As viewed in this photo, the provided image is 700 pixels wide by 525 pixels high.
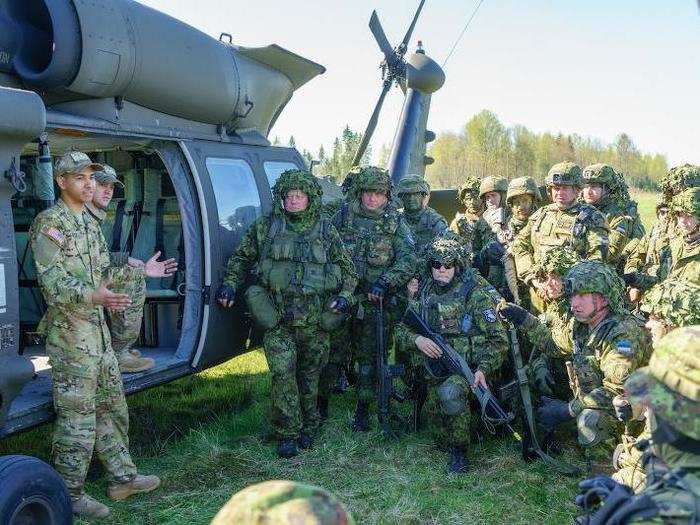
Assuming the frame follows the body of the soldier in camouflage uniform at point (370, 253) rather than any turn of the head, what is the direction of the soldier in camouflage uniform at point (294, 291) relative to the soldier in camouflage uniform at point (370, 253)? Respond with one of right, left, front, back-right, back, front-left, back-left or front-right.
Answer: front-right

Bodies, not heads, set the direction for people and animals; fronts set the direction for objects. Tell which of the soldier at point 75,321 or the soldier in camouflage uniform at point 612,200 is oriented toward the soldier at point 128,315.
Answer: the soldier in camouflage uniform

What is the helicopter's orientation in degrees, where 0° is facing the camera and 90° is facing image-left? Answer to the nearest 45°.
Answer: approximately 45°

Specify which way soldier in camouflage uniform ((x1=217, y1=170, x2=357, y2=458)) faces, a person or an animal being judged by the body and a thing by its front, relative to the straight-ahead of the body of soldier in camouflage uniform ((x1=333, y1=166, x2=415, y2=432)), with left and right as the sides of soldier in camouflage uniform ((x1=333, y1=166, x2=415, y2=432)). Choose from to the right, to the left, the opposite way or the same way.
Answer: the same way

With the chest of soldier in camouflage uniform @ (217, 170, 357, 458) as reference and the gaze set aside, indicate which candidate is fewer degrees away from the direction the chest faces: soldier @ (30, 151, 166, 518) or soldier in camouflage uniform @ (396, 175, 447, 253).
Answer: the soldier

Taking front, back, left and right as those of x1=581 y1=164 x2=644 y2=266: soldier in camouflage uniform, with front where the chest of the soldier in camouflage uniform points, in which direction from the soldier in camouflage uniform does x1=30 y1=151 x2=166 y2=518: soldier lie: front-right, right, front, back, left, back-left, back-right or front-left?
front

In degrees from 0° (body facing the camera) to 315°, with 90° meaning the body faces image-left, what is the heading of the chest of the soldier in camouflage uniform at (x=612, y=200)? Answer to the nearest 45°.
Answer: approximately 45°

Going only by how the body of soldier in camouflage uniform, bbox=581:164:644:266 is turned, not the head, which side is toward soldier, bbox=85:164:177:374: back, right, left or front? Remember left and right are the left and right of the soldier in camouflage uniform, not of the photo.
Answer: front

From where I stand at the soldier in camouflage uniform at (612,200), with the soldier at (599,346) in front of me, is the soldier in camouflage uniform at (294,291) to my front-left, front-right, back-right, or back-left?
front-right

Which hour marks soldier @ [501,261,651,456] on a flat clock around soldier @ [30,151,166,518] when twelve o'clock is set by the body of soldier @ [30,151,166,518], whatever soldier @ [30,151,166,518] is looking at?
soldier @ [501,261,651,456] is roughly at 11 o'clock from soldier @ [30,151,166,518].

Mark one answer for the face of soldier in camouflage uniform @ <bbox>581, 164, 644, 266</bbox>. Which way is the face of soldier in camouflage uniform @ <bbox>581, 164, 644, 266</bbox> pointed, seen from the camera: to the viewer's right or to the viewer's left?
to the viewer's left

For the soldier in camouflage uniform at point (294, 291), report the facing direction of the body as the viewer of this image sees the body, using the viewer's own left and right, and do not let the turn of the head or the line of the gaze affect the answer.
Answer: facing the viewer

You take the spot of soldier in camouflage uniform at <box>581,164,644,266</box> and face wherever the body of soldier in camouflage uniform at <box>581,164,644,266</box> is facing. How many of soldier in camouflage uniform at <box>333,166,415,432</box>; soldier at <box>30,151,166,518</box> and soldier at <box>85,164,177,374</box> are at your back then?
0

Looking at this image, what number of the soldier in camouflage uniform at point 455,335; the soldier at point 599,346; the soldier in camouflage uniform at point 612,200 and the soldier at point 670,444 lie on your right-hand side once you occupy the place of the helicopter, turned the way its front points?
0

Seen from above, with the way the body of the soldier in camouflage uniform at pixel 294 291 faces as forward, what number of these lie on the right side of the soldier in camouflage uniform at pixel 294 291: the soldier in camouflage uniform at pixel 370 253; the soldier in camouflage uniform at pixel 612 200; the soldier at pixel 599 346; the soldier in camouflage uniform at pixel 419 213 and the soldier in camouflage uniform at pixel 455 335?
0

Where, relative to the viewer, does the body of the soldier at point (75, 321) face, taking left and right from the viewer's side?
facing the viewer and to the right of the viewer

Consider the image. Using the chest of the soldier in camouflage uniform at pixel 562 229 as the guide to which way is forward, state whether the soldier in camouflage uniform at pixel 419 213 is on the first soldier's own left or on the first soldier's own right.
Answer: on the first soldier's own right

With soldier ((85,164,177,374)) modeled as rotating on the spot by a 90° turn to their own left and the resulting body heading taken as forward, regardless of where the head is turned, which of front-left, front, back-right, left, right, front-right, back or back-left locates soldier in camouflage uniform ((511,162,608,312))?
right

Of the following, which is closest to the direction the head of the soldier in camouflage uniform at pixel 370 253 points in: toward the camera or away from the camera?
toward the camera

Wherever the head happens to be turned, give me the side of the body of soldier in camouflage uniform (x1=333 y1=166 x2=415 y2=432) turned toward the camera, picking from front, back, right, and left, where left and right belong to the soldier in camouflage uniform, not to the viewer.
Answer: front

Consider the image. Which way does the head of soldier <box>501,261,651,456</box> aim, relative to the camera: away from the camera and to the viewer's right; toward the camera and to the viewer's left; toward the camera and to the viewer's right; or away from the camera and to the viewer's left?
toward the camera and to the viewer's left

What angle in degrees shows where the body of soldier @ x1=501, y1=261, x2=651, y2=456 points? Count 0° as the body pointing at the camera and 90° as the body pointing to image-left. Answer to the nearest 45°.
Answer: approximately 45°
